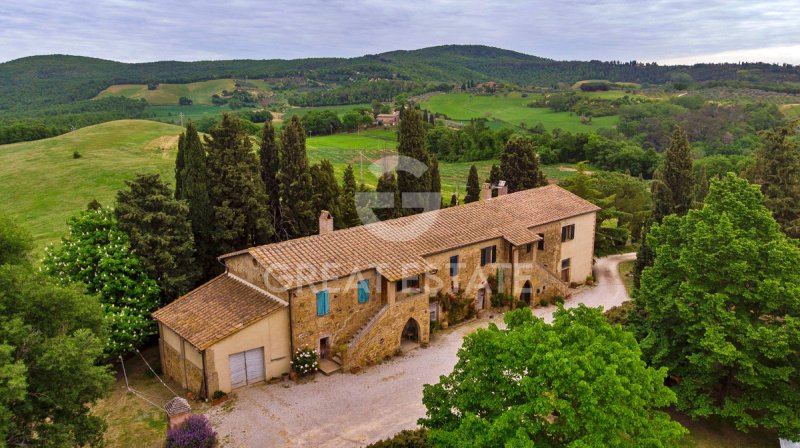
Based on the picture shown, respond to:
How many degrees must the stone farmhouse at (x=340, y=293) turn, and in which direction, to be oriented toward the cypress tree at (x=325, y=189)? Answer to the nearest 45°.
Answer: approximately 135° to its left

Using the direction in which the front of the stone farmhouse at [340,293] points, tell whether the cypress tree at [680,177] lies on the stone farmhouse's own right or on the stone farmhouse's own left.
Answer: on the stone farmhouse's own left

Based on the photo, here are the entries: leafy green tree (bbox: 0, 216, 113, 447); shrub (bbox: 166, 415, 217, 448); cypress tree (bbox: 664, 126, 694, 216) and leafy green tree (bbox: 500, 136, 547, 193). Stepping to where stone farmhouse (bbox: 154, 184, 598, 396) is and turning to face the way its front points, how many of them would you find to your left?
2

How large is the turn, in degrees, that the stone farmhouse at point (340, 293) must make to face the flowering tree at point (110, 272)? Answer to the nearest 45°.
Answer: approximately 135° to its right

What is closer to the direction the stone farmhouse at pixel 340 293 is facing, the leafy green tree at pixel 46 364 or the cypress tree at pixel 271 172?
the leafy green tree

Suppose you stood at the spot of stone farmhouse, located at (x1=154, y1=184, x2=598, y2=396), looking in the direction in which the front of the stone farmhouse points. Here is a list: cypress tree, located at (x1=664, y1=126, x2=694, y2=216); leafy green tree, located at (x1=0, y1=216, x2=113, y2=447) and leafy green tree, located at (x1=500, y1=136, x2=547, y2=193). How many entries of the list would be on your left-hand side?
2

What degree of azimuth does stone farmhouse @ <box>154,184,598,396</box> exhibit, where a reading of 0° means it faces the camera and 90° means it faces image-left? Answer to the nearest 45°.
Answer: approximately 315°

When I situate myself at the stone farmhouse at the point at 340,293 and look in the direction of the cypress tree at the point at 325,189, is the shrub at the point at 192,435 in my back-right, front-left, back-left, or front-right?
back-left

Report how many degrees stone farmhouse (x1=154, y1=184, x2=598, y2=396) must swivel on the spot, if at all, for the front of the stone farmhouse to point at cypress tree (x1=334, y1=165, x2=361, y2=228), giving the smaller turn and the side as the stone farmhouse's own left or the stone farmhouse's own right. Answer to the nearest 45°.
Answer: approximately 135° to the stone farmhouse's own left

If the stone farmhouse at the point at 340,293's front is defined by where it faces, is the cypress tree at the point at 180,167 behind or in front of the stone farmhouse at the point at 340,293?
behind

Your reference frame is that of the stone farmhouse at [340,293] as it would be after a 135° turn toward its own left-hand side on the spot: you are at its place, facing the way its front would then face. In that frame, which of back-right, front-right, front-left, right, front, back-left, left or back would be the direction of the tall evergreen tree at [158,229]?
left

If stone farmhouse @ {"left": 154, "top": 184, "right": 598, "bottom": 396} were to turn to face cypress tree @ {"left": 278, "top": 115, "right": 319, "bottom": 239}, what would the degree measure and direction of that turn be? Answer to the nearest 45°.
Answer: approximately 135° to its left
